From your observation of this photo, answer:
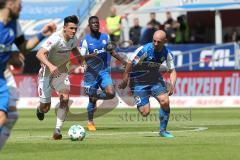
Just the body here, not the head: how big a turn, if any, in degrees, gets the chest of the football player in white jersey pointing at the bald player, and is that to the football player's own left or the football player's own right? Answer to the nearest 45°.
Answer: approximately 45° to the football player's own left

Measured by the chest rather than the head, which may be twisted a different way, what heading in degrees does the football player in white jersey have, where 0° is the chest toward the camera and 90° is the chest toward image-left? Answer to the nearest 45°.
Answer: approximately 315°

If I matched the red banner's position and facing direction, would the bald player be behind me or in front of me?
in front

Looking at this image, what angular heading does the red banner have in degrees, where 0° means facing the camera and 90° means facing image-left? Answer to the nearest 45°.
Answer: approximately 0°

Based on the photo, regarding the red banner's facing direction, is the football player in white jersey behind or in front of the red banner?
in front

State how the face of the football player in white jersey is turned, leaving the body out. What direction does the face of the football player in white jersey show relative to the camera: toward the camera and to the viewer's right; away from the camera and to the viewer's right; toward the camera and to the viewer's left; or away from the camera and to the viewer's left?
toward the camera and to the viewer's right

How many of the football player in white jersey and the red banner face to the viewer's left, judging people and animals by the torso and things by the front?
0

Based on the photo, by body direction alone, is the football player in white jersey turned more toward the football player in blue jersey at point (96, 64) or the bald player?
the bald player
